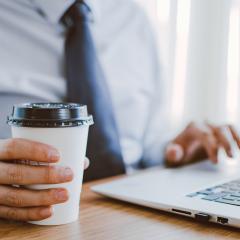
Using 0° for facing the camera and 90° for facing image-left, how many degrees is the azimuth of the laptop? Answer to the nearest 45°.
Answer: approximately 135°
